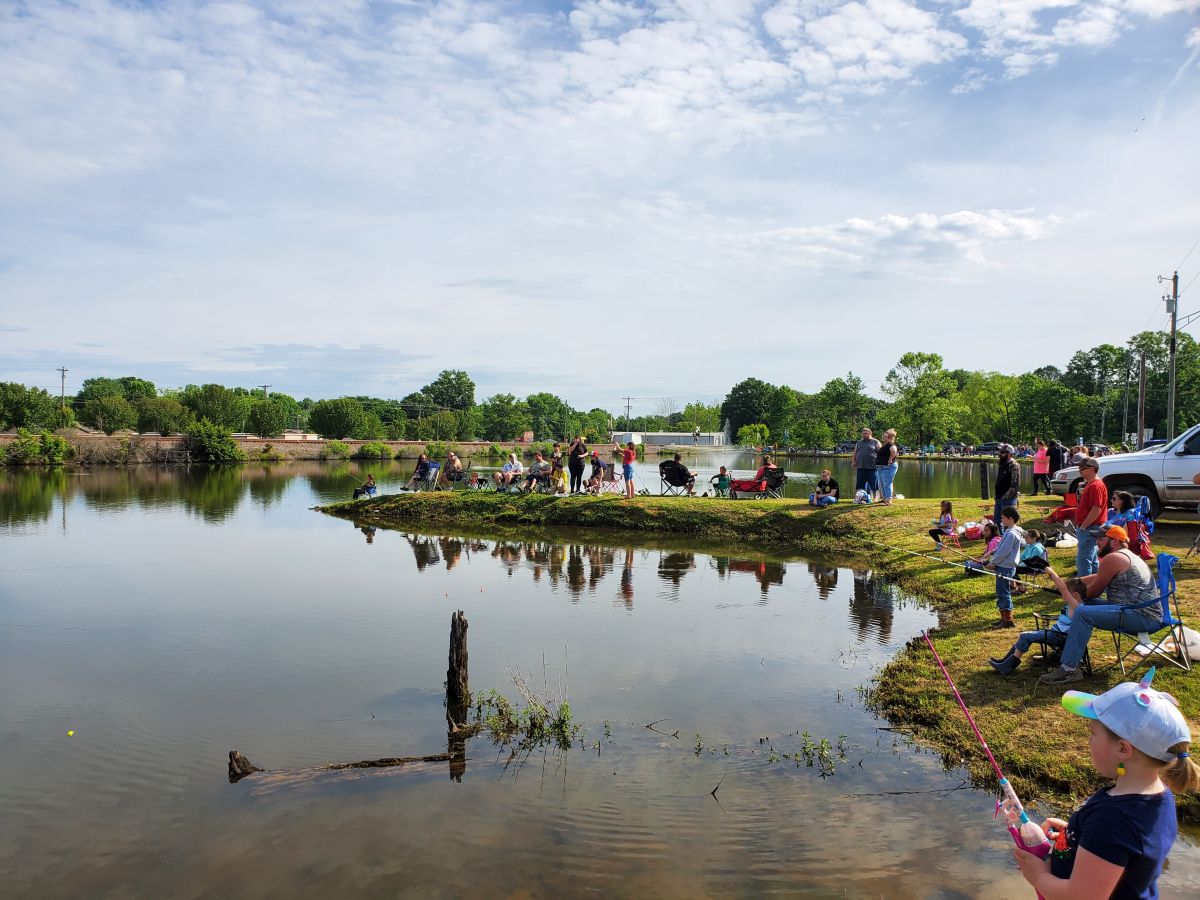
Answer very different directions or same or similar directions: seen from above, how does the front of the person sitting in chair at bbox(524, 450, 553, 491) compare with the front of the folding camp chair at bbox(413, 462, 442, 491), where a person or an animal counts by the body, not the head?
same or similar directions

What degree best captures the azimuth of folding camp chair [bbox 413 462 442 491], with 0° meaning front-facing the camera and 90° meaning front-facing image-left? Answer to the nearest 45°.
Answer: approximately 45°

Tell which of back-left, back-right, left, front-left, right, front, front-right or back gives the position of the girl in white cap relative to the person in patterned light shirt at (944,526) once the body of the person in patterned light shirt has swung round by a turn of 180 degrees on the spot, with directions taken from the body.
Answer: right

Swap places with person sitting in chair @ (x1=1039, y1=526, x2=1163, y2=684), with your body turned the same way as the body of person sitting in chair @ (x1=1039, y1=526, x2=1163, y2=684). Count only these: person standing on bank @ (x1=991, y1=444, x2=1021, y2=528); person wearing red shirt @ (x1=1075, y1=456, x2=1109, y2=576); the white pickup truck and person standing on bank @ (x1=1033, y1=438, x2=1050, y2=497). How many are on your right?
4

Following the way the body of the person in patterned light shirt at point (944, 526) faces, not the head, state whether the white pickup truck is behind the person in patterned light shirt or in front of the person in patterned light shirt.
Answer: behind

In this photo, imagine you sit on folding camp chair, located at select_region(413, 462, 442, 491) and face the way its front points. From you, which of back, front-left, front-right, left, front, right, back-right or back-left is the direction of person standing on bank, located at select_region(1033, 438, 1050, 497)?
left

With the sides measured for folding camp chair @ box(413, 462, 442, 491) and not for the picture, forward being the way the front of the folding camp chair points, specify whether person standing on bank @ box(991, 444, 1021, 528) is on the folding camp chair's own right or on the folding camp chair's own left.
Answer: on the folding camp chair's own left

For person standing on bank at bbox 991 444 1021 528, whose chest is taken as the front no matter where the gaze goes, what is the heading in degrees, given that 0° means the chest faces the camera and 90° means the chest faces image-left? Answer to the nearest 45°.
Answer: approximately 45°

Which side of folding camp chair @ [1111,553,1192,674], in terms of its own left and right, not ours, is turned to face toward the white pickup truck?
right

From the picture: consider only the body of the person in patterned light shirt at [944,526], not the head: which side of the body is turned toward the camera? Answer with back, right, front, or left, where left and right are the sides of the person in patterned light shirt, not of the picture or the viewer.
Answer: left

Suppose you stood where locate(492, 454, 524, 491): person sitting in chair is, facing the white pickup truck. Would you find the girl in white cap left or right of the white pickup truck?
right

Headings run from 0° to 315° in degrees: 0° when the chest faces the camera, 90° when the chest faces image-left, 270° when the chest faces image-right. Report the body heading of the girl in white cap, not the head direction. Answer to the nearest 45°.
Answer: approximately 90°

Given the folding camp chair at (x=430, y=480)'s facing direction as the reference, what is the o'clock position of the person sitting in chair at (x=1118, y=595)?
The person sitting in chair is roughly at 10 o'clock from the folding camp chair.
